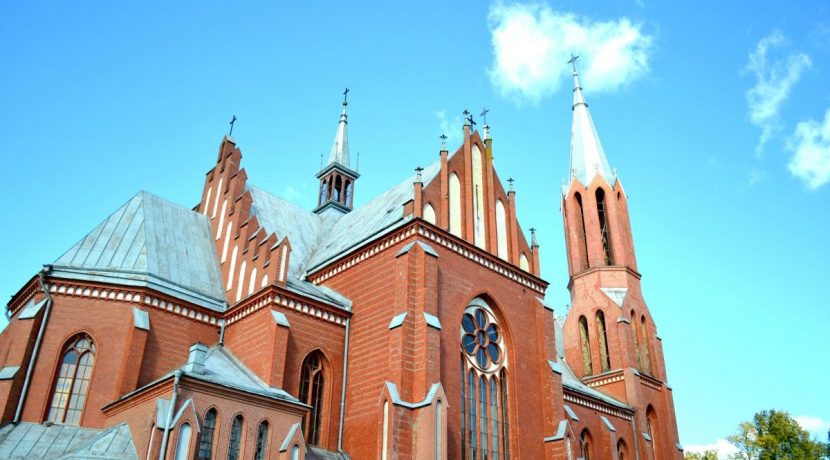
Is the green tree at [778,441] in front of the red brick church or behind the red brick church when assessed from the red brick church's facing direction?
in front

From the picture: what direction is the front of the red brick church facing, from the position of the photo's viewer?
facing away from the viewer and to the right of the viewer
